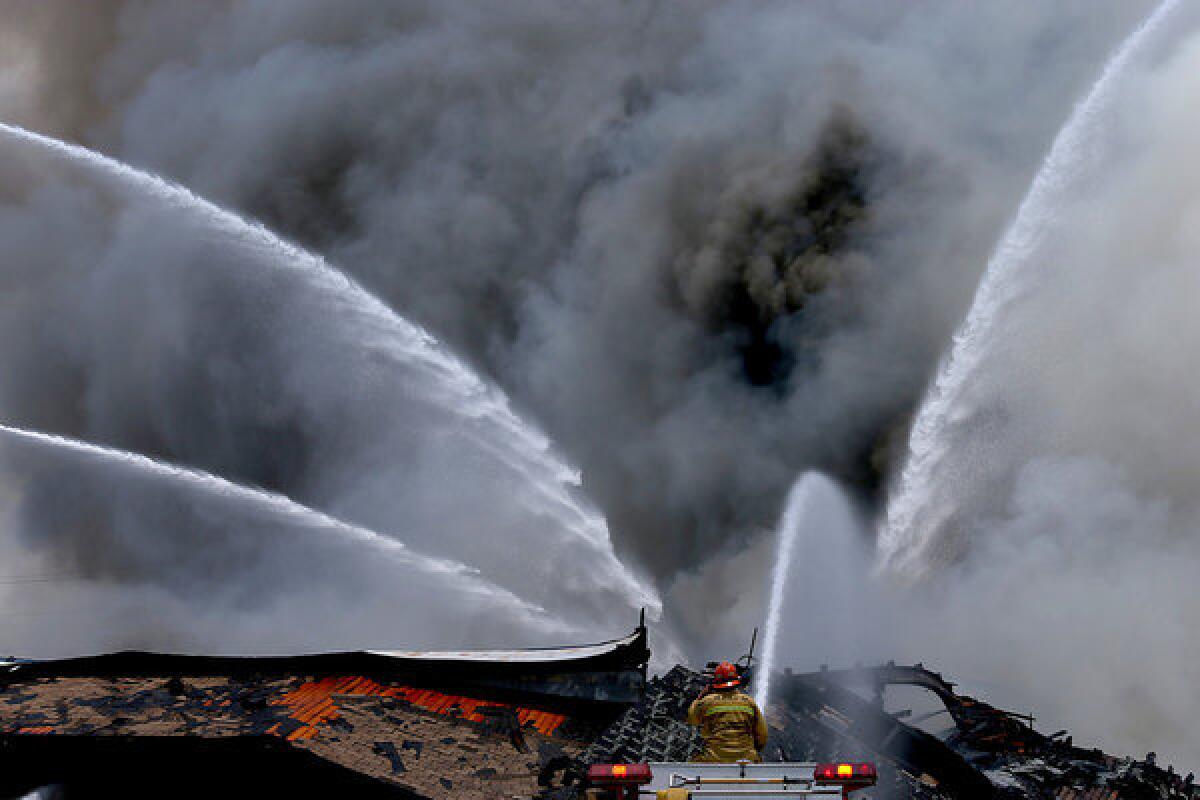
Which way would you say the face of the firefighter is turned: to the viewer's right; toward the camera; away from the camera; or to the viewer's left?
away from the camera

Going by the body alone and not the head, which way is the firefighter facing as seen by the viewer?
away from the camera

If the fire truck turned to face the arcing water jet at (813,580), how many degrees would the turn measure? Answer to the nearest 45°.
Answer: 0° — it already faces it

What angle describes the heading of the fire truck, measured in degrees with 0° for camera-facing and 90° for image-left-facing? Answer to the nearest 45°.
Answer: approximately 180°
